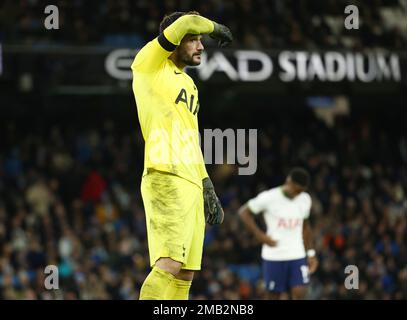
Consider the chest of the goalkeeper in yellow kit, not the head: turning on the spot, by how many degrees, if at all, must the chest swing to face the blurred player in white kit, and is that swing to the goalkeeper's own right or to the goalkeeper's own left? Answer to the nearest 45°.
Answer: approximately 135° to the goalkeeper's own left

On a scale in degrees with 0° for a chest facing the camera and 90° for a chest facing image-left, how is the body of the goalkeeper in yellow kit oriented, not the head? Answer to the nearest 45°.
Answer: approximately 315°

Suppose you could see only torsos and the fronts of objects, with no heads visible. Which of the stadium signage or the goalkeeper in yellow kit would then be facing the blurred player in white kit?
the stadium signage

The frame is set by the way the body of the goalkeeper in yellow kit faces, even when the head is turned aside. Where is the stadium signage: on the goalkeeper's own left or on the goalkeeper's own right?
on the goalkeeper's own left

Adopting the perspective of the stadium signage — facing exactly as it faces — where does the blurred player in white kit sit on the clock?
The blurred player in white kit is roughly at 12 o'clock from the stadium signage.

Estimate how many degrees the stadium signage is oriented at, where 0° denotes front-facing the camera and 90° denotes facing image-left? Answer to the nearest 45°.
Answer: approximately 0°
